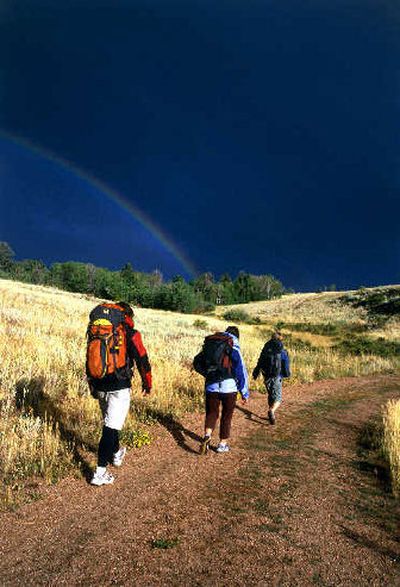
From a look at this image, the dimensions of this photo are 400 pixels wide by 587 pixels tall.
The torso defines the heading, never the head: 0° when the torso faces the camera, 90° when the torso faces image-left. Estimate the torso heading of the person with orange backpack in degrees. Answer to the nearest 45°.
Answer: approximately 225°

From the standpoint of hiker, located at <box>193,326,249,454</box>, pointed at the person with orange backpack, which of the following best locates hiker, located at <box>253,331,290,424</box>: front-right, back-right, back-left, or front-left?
back-right

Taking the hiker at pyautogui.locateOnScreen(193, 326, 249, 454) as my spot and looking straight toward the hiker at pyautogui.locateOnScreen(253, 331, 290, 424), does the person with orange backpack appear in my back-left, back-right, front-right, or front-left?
back-left

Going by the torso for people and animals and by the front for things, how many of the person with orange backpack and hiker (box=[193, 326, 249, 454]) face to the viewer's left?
0

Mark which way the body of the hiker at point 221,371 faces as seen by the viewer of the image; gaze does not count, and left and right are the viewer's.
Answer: facing away from the viewer and to the right of the viewer

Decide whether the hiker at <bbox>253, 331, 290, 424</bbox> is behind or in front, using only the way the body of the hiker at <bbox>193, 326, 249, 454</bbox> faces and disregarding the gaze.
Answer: in front

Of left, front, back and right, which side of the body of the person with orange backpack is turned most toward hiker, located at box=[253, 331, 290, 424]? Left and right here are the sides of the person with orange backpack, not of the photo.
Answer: front

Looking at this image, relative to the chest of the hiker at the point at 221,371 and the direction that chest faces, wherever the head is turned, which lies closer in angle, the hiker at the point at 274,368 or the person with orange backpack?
the hiker
